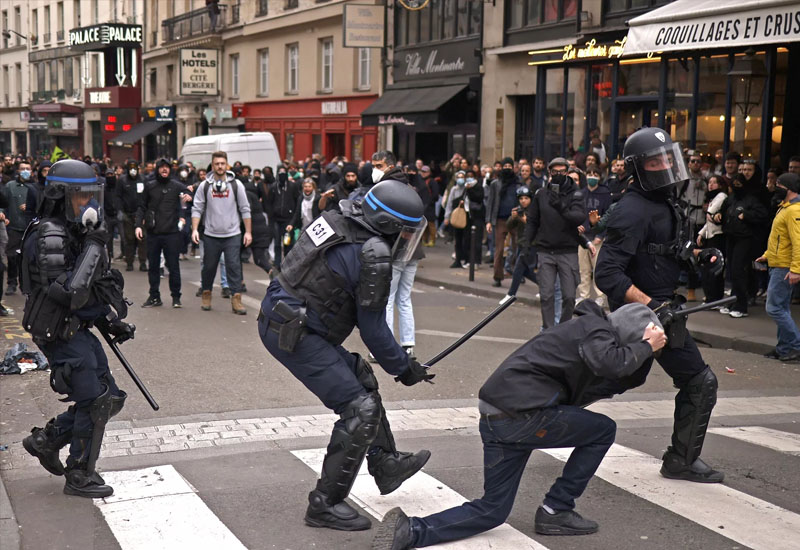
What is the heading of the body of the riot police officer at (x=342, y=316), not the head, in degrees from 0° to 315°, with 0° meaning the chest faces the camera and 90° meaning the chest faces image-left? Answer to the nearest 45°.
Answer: approximately 270°

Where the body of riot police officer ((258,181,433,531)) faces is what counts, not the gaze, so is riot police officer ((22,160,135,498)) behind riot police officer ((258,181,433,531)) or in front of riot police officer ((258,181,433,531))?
behind

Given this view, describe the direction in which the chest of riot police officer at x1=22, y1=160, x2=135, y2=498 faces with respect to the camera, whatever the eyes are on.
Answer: to the viewer's right

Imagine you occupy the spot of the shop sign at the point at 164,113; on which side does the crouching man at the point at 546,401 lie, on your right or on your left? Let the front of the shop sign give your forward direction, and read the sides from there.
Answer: on your left

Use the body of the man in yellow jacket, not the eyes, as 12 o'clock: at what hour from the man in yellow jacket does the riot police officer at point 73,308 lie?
The riot police officer is roughly at 10 o'clock from the man in yellow jacket.

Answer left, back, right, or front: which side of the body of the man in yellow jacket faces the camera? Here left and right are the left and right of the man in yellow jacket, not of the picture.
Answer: left

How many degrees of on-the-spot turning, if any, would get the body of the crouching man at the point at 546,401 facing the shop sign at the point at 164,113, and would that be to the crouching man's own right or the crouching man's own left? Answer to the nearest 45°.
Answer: approximately 90° to the crouching man's own left

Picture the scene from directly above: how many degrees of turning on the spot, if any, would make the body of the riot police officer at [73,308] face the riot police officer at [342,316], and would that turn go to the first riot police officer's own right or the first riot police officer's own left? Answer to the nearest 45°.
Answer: approximately 45° to the first riot police officer's own right

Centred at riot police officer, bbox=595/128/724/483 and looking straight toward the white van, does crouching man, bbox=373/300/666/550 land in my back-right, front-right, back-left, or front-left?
back-left

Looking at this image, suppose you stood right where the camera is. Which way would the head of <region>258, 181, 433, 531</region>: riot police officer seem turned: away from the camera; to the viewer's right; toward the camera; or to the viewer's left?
to the viewer's right

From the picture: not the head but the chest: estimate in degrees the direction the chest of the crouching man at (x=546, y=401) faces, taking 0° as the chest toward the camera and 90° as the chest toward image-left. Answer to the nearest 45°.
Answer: approximately 270°

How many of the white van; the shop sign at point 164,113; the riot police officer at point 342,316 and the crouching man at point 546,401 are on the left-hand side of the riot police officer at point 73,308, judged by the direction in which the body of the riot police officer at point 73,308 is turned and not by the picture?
2

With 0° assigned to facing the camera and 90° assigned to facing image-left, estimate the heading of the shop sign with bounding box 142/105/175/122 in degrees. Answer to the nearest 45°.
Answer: approximately 45°
